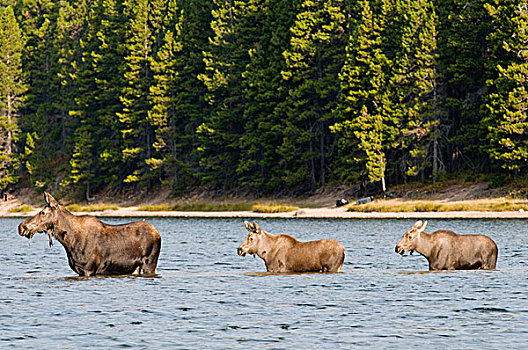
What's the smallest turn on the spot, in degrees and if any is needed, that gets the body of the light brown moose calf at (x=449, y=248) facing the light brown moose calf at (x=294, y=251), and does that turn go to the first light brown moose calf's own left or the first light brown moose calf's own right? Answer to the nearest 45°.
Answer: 0° — it already faces it

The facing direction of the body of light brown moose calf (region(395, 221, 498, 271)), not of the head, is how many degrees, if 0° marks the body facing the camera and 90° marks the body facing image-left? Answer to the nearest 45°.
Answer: approximately 90°

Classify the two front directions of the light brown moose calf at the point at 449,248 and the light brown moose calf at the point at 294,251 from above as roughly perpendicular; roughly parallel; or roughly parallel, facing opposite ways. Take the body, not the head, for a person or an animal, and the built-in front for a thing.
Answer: roughly parallel

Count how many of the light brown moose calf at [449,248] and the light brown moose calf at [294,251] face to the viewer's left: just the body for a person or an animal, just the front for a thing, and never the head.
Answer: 2

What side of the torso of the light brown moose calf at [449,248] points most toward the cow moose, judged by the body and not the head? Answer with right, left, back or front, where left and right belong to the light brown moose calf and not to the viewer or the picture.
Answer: front

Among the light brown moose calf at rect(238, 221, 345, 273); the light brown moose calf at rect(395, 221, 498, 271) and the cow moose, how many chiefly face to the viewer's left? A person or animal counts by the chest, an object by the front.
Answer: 3

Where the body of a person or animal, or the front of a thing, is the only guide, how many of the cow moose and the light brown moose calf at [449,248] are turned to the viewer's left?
2

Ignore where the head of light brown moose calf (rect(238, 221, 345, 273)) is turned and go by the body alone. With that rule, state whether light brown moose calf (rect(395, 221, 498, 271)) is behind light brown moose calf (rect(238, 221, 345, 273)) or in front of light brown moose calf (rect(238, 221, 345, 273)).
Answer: behind

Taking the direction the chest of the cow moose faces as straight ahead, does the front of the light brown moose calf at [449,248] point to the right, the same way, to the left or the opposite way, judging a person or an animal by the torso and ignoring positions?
the same way

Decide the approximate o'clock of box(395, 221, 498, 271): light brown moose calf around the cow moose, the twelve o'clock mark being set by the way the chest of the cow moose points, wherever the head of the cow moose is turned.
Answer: The light brown moose calf is roughly at 6 o'clock from the cow moose.

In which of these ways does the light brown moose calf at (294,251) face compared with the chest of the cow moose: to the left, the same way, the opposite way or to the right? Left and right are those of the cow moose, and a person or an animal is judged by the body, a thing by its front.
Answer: the same way

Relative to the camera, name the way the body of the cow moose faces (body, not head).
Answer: to the viewer's left

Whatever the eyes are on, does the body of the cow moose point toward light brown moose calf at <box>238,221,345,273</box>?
no

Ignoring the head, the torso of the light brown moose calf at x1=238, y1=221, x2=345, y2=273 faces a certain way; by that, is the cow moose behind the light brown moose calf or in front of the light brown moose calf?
in front

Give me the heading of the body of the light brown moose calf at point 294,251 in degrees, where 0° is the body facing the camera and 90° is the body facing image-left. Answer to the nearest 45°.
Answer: approximately 90°
